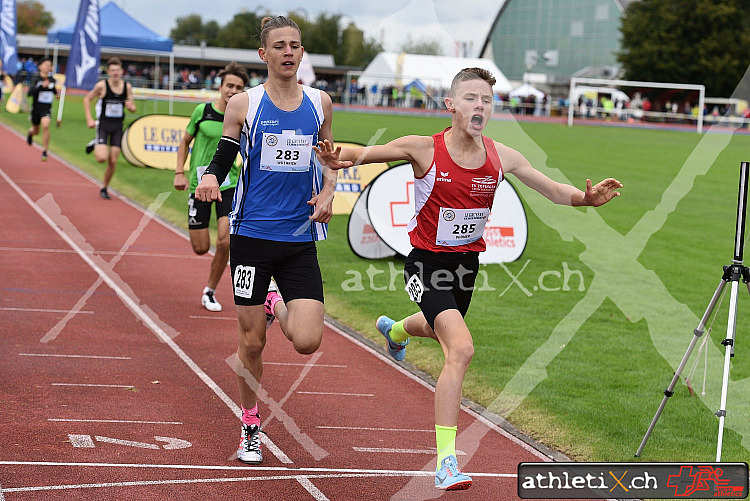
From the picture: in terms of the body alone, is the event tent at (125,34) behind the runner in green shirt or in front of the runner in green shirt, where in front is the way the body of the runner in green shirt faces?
behind

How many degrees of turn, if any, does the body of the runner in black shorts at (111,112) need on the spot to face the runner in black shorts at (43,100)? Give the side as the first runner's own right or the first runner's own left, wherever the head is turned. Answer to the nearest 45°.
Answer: approximately 180°

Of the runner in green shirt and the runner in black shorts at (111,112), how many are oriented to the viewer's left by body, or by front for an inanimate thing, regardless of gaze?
0

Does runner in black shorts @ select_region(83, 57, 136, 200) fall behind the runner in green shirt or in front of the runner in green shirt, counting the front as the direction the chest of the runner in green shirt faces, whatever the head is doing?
behind

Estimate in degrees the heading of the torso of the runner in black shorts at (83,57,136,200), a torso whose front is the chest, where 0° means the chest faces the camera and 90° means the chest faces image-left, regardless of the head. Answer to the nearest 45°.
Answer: approximately 0°

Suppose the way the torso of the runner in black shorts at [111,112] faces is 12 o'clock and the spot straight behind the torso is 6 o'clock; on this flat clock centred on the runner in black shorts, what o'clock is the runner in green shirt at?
The runner in green shirt is roughly at 12 o'clock from the runner in black shorts.

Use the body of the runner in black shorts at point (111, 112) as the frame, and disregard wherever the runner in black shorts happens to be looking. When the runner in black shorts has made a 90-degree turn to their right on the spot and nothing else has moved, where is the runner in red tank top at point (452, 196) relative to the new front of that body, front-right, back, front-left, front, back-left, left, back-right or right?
left

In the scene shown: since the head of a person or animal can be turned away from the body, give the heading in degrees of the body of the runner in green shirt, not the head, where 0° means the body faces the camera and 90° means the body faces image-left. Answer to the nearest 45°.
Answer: approximately 315°

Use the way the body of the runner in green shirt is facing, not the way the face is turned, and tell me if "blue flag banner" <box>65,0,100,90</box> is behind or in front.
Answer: behind
